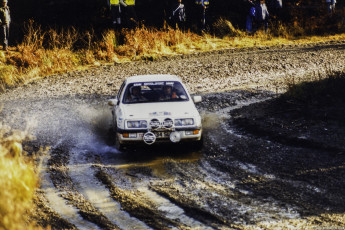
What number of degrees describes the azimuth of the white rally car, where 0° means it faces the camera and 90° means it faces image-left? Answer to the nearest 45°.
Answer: approximately 0°

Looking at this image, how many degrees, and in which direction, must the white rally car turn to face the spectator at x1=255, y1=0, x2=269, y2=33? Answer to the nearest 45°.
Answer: approximately 180°

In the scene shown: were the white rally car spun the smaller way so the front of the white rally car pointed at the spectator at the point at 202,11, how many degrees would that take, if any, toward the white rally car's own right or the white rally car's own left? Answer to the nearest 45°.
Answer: approximately 180°

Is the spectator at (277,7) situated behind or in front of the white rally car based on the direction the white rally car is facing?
behind

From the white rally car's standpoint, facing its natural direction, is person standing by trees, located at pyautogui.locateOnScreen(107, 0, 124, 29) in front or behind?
behind

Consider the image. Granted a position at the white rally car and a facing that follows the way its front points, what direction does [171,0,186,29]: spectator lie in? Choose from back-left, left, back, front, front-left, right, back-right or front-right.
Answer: back

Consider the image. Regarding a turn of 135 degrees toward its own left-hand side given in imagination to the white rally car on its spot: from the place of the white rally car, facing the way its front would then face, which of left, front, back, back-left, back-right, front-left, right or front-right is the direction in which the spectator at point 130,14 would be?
front-left

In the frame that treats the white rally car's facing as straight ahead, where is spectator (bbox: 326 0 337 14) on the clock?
The spectator is roughly at 7 o'clock from the white rally car.
